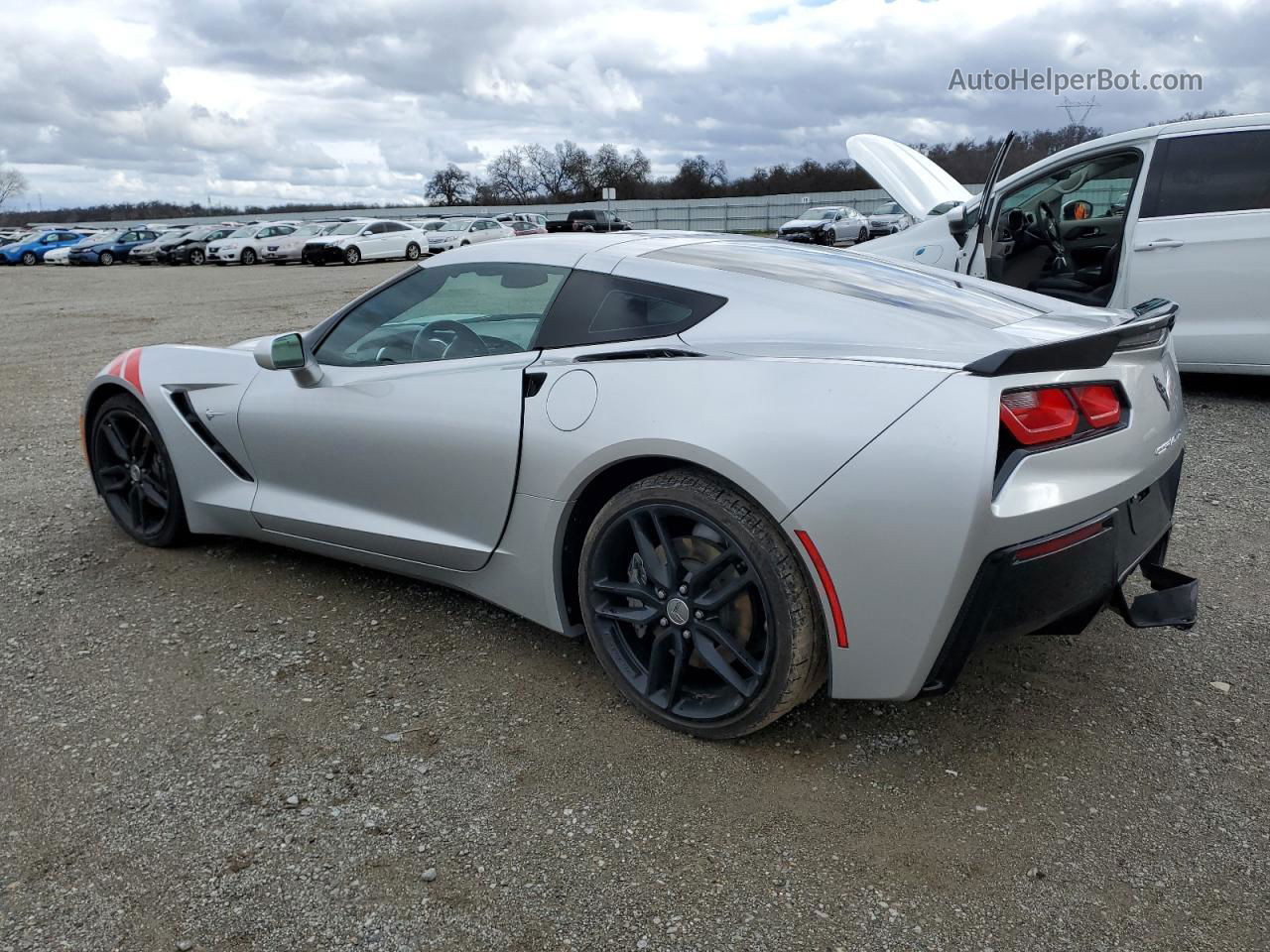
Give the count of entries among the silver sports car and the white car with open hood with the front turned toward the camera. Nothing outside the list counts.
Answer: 0

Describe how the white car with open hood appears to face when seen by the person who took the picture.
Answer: facing to the left of the viewer

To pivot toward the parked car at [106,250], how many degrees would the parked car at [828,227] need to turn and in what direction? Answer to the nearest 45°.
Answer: approximately 45° to its right

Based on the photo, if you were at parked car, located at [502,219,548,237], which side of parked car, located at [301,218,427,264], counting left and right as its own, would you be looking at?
back

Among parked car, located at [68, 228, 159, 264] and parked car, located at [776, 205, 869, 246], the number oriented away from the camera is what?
0

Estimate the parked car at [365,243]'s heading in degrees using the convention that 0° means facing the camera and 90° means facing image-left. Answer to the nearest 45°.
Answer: approximately 45°
